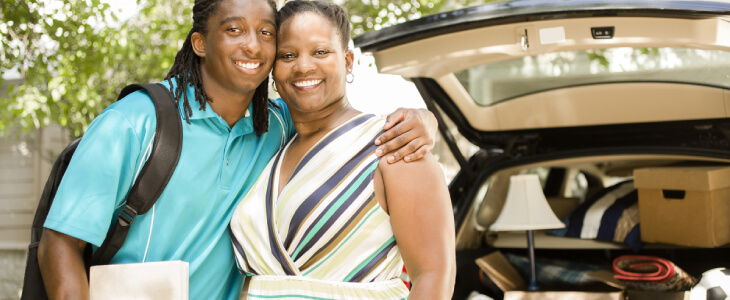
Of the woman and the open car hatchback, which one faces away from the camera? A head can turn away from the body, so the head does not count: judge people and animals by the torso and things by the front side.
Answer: the open car hatchback

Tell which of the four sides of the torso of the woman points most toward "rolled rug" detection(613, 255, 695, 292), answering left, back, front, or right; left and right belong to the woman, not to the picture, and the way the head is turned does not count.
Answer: back

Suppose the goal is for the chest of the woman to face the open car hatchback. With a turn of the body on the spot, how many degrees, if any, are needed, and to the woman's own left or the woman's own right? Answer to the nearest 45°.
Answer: approximately 180°

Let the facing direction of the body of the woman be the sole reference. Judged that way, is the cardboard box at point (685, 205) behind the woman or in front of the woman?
behind

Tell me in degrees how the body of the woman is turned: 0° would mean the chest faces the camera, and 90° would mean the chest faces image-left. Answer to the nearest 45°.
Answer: approximately 45°

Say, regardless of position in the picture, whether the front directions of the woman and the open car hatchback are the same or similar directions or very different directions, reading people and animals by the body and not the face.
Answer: very different directions

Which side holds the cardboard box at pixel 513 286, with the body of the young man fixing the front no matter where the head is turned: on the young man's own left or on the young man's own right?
on the young man's own left

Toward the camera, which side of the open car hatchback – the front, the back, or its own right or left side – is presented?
back
